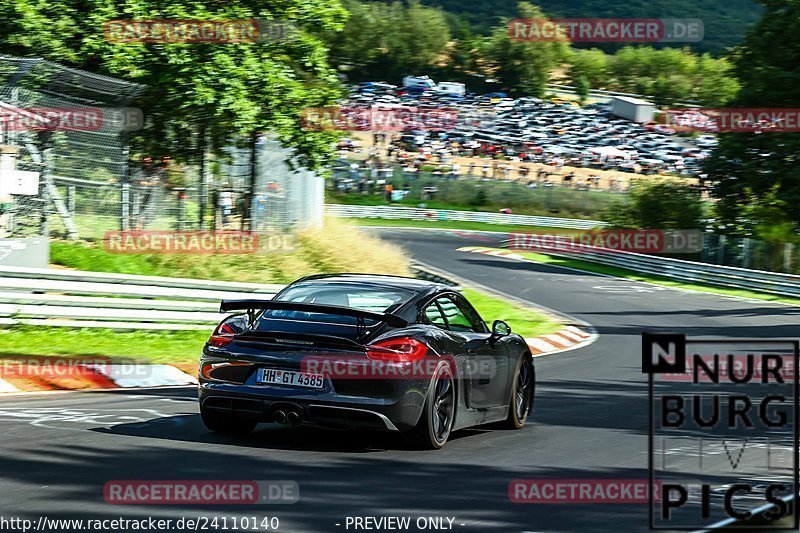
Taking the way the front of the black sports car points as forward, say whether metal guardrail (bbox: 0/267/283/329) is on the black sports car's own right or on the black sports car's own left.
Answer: on the black sports car's own left

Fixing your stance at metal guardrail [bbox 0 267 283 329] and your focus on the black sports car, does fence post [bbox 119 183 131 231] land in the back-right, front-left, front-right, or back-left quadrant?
back-left

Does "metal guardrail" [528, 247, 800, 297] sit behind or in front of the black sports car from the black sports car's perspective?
in front

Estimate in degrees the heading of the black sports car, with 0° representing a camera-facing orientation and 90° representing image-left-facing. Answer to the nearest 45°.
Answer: approximately 225°

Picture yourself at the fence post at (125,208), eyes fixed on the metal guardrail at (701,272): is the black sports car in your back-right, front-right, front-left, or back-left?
back-right

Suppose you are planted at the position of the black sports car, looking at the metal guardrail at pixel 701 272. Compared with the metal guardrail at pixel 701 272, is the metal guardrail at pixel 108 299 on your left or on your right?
left

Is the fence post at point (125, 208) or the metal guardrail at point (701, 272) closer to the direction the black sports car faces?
the metal guardrail

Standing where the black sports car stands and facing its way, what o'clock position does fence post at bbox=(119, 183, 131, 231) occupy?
The fence post is roughly at 10 o'clock from the black sports car.

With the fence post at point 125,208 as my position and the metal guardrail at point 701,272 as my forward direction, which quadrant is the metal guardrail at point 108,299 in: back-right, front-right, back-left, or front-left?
back-right
